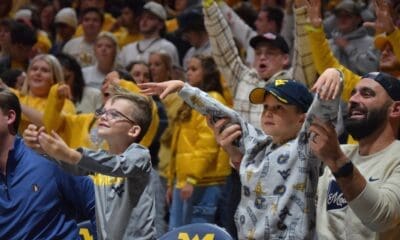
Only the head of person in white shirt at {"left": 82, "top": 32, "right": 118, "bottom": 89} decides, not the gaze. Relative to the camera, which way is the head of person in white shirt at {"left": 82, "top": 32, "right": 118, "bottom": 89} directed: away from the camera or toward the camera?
toward the camera

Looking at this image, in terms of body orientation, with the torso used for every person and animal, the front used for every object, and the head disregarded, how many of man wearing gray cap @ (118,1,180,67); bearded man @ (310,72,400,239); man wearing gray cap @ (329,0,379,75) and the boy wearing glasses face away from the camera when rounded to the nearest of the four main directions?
0

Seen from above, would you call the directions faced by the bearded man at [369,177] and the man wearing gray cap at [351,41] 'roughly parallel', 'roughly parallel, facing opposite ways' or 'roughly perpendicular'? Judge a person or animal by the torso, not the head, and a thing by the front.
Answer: roughly parallel

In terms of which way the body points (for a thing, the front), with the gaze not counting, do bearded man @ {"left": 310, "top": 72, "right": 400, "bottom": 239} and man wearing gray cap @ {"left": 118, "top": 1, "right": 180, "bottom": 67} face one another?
no

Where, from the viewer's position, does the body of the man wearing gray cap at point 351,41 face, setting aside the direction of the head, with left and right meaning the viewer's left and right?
facing the viewer and to the left of the viewer

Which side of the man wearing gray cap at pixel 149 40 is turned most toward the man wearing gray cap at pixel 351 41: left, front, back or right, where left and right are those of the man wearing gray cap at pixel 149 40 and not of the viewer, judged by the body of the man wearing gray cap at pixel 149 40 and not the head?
left

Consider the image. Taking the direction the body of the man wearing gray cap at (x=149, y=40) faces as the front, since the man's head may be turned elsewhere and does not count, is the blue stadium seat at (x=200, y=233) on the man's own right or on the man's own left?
on the man's own left

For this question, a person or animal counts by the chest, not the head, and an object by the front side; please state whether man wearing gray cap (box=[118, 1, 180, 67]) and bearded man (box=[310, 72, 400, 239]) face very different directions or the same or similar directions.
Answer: same or similar directions

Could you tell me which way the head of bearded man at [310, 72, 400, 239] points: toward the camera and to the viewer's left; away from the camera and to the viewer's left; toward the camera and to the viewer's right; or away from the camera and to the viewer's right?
toward the camera and to the viewer's left

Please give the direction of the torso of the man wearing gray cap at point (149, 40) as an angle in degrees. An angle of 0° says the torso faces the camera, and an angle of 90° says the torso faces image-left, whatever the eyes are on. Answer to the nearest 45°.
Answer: approximately 45°

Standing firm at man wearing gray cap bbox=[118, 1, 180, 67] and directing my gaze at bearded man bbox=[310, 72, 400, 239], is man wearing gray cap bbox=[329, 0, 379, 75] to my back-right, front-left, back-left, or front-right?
front-left

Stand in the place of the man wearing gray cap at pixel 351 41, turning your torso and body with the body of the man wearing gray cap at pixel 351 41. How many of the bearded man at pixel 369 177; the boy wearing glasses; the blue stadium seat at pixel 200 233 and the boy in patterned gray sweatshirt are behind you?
0

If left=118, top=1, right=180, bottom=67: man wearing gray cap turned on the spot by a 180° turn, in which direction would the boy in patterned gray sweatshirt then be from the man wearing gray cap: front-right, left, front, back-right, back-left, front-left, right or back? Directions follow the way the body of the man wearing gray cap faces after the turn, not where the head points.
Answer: back-right
